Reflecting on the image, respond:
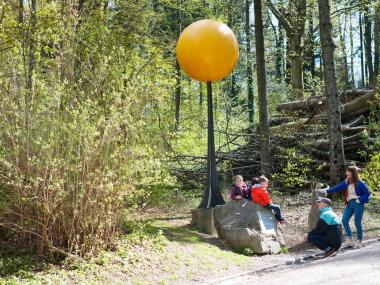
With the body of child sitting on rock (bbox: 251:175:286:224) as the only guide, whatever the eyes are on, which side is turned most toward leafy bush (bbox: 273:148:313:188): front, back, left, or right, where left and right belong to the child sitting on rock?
left

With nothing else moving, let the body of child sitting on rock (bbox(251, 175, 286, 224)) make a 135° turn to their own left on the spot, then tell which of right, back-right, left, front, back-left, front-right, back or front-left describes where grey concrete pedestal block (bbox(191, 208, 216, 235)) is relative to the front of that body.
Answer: front-left

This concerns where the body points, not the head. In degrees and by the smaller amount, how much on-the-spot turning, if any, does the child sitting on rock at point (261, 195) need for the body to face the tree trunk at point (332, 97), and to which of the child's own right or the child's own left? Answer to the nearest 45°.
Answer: approximately 45° to the child's own left

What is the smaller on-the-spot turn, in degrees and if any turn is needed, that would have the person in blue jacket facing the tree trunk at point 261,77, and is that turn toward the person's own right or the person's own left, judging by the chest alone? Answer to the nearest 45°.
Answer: approximately 90° to the person's own right

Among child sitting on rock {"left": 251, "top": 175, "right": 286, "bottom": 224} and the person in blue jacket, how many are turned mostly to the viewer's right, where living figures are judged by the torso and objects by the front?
1

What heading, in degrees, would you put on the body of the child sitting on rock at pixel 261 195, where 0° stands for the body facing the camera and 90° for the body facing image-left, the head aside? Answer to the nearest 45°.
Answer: approximately 270°

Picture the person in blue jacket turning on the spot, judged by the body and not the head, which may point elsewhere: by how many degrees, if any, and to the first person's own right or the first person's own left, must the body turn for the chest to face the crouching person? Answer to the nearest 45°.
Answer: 0° — they already face them

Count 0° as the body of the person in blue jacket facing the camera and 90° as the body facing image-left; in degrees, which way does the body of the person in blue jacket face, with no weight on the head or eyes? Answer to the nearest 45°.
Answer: approximately 45°

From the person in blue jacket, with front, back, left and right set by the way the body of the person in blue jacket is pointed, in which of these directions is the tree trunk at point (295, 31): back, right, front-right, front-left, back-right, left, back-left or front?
back-right

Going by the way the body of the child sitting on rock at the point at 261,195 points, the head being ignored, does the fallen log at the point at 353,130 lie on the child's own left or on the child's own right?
on the child's own left

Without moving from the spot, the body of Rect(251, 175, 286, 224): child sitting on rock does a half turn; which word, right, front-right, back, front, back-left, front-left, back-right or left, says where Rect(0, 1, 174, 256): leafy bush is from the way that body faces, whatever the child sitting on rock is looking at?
front-left
